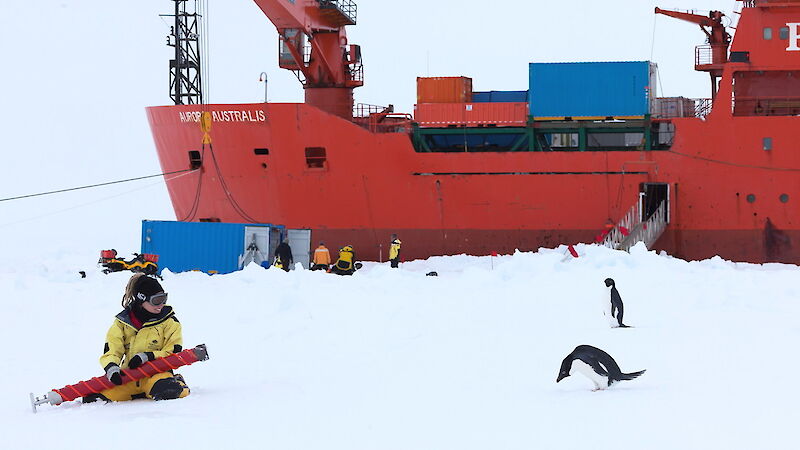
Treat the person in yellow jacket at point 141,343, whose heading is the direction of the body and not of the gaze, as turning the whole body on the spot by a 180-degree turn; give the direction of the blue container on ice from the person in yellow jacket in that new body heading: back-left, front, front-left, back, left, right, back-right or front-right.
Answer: front

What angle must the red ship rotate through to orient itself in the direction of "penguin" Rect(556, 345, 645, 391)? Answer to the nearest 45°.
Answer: approximately 90° to its left

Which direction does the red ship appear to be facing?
to the viewer's left

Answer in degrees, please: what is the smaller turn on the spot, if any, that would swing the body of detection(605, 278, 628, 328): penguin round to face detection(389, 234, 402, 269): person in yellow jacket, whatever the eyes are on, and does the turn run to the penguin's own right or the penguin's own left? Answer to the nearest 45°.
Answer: approximately 45° to the penguin's own right

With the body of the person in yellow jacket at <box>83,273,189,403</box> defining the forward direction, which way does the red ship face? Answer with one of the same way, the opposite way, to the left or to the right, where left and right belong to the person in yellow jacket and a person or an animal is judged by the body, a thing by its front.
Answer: to the right

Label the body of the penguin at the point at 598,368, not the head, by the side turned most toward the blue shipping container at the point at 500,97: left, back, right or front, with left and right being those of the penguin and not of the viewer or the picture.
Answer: right

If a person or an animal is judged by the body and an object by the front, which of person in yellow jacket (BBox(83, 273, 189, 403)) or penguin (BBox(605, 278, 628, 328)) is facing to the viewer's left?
the penguin

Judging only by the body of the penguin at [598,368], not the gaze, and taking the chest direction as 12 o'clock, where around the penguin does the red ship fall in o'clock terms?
The red ship is roughly at 3 o'clock from the penguin.

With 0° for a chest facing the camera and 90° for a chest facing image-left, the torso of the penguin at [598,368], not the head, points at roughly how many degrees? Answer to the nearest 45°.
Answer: approximately 90°

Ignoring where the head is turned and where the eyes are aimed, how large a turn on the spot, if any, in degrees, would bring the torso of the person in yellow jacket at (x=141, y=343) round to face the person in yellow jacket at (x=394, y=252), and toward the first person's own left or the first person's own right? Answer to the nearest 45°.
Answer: approximately 180°

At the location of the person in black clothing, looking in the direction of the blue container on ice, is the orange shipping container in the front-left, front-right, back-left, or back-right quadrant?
back-right
